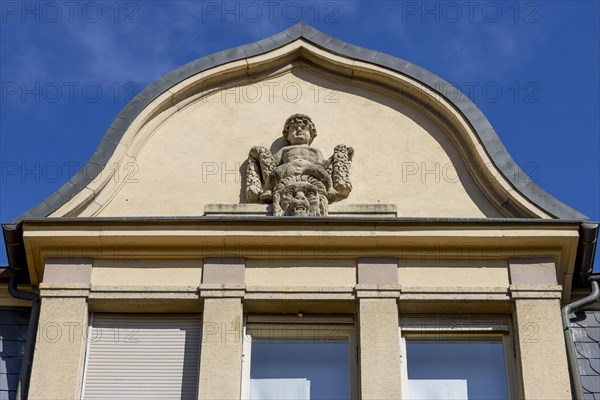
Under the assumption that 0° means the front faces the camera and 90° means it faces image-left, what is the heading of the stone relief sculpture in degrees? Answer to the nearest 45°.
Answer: approximately 0°
